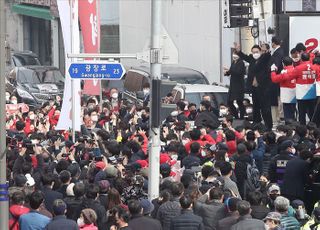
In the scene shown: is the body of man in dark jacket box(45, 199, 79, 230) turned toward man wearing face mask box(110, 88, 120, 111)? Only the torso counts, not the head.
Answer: yes

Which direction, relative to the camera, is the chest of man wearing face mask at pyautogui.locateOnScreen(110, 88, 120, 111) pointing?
toward the camera

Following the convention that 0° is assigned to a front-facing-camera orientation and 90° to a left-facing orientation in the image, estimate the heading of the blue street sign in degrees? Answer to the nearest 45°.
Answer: approximately 0°

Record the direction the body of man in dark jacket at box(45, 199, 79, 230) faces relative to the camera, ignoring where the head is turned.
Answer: away from the camera

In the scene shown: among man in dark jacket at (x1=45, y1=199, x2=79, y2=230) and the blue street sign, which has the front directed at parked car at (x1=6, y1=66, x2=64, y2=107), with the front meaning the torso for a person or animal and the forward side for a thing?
the man in dark jacket

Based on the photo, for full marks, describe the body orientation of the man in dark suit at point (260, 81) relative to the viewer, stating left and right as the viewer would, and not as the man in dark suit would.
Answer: facing the viewer

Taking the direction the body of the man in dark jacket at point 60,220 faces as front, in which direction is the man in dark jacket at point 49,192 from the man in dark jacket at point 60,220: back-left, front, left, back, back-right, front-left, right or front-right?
front

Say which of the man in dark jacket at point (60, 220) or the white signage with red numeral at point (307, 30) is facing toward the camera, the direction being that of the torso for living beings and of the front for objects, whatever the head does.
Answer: the white signage with red numeral

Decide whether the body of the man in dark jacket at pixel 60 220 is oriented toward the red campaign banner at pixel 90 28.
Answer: yes

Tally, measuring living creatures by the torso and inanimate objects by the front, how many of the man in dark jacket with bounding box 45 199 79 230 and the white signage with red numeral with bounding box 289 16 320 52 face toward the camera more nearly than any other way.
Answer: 1

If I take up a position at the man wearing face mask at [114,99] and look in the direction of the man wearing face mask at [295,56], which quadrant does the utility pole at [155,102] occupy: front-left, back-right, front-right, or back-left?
front-right

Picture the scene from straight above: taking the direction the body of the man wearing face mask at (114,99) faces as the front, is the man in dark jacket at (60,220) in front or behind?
in front

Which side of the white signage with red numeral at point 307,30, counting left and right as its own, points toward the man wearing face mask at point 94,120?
right
